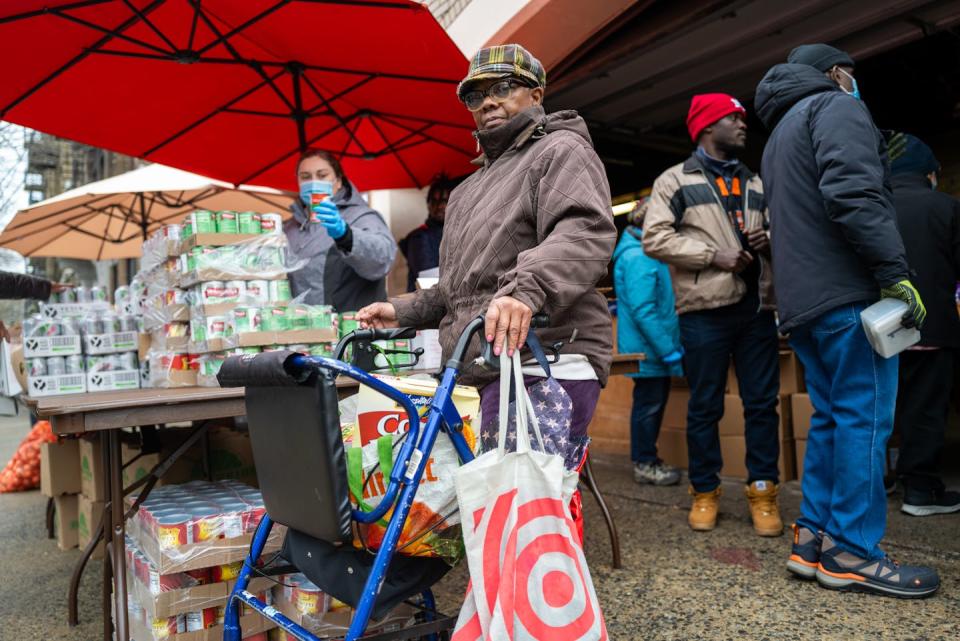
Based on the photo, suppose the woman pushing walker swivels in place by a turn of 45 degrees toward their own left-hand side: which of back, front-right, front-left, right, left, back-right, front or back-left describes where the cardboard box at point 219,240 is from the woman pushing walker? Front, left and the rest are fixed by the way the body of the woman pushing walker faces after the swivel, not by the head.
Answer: back-right

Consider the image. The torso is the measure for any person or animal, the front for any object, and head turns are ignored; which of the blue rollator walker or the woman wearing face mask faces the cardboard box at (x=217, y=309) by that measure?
the woman wearing face mask

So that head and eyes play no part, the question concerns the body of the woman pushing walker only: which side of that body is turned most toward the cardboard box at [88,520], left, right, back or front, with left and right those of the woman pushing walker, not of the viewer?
right

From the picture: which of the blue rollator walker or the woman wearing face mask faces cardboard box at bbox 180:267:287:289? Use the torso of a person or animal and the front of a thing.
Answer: the woman wearing face mask

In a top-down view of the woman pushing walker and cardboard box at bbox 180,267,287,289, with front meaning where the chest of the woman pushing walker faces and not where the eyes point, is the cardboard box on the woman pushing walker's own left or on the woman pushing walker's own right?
on the woman pushing walker's own right

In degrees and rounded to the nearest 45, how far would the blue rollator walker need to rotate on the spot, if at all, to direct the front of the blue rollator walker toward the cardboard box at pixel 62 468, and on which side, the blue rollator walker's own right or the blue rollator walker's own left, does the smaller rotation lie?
approximately 90° to the blue rollator walker's own right

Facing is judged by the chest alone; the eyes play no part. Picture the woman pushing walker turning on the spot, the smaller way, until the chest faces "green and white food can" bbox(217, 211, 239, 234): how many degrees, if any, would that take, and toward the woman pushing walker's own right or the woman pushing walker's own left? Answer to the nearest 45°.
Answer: approximately 90° to the woman pushing walker's own right

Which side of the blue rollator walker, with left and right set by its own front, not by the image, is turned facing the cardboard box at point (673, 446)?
back

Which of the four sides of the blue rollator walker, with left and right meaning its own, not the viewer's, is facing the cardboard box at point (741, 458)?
back

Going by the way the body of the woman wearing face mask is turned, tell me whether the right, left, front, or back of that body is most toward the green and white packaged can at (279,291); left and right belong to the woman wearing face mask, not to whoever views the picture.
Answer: front

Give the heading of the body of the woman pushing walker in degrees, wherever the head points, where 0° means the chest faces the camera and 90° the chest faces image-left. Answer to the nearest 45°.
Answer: approximately 45°
